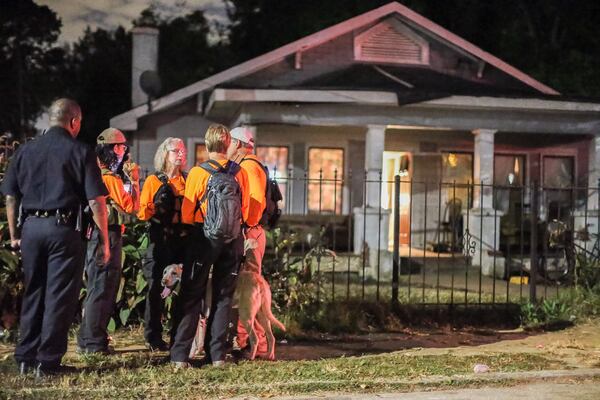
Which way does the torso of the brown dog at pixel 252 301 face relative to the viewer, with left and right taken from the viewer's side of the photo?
facing away from the viewer and to the left of the viewer

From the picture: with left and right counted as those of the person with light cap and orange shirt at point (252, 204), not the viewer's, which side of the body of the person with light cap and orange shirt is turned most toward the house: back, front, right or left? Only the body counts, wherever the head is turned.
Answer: right

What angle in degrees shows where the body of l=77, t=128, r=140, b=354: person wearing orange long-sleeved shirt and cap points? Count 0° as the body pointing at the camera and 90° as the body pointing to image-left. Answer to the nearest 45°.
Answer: approximately 270°

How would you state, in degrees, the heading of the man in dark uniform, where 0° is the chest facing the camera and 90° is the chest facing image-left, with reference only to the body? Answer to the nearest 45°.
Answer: approximately 225°

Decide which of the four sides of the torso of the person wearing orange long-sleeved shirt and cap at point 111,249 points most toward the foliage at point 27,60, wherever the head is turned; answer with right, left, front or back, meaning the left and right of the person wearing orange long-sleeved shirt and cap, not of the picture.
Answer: left

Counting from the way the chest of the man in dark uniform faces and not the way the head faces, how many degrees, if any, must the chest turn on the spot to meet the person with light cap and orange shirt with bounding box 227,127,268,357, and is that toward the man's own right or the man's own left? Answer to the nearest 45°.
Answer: approximately 45° to the man's own right

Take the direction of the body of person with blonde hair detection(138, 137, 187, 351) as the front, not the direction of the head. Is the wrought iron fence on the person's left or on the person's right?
on the person's left

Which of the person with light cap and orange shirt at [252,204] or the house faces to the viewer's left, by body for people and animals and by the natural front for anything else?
the person with light cap and orange shirt

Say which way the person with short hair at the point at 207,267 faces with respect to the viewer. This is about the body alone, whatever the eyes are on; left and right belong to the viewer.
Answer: facing away from the viewer

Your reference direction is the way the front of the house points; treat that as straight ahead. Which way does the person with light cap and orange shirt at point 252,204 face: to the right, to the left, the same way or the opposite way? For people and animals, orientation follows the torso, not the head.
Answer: to the right
